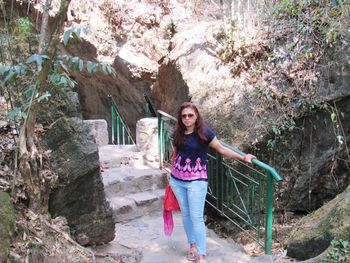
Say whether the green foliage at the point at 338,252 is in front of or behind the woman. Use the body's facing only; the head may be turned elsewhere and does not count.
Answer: in front

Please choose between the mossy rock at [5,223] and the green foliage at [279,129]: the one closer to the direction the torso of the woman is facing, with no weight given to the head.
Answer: the mossy rock

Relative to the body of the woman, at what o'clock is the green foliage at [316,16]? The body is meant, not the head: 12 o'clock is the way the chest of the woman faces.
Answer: The green foliage is roughly at 7 o'clock from the woman.

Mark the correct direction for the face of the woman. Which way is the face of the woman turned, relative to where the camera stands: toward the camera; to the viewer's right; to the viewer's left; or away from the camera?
toward the camera

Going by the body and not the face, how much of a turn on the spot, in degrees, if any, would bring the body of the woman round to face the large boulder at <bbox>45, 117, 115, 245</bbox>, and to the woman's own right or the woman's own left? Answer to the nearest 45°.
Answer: approximately 90° to the woman's own right

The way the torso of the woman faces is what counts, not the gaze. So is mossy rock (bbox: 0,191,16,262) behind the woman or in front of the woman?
in front

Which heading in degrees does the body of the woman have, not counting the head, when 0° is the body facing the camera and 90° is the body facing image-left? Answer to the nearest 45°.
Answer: approximately 0°

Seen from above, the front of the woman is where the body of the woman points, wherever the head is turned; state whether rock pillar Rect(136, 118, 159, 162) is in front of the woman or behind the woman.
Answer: behind

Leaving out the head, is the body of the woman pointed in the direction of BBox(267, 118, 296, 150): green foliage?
no

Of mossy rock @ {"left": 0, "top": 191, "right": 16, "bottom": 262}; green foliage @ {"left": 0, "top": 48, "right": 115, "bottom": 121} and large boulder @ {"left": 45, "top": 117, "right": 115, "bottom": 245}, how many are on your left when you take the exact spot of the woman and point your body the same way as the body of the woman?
0

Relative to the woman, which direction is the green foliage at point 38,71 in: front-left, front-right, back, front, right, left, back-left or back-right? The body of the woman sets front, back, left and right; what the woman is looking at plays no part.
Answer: front-right

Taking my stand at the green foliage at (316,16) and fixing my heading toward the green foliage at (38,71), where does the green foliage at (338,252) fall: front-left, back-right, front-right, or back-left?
front-left

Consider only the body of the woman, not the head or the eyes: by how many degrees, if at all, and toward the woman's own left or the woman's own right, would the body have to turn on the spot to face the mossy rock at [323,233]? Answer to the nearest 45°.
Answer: approximately 45° to the woman's own left
